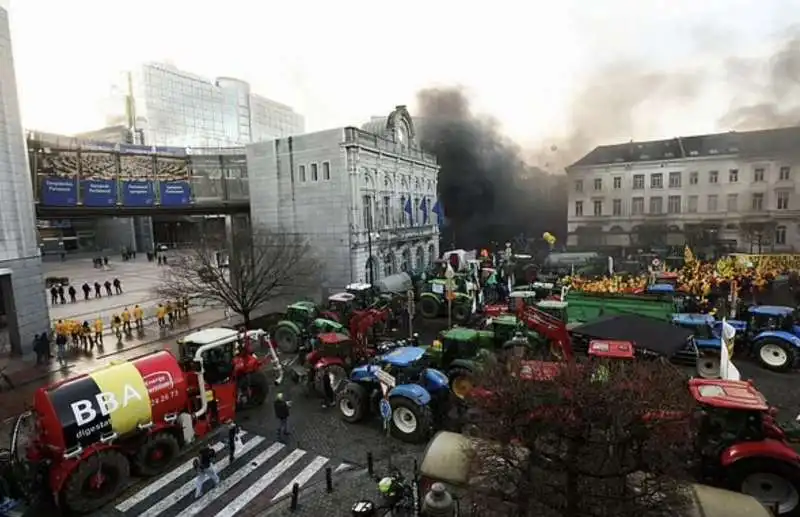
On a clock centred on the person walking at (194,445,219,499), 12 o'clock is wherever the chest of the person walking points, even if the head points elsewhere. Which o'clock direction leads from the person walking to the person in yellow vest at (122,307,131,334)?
The person in yellow vest is roughly at 10 o'clock from the person walking.

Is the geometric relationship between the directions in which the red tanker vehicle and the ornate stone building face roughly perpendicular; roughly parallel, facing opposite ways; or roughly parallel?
roughly perpendicular

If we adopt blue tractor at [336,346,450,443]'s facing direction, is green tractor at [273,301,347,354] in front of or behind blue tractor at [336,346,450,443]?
in front

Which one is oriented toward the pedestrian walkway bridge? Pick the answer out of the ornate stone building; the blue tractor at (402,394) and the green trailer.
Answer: the blue tractor

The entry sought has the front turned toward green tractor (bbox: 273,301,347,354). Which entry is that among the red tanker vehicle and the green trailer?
the red tanker vehicle

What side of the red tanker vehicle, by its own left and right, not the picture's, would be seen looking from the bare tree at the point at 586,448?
right

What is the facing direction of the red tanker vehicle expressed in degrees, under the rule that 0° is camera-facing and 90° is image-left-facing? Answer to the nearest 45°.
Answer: approximately 225°

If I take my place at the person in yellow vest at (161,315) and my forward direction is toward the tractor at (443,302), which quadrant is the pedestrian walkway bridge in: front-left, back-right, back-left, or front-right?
back-left

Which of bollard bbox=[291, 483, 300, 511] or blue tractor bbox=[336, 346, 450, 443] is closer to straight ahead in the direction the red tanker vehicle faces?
the blue tractor

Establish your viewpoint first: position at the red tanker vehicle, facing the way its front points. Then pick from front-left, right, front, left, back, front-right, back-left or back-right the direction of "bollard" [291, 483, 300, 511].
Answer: right

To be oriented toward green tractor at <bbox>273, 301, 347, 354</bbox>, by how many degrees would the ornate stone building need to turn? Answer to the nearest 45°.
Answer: approximately 45° to its right

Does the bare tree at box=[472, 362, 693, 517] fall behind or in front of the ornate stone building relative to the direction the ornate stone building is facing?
in front
